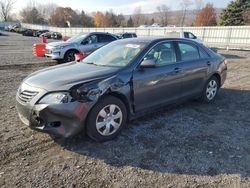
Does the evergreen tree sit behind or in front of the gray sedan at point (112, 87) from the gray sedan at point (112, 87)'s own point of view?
behind

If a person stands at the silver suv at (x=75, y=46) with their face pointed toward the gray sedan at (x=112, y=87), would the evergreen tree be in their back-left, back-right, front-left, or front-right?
back-left

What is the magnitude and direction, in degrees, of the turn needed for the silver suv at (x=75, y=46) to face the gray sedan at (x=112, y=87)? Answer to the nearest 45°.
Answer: approximately 45° to its left

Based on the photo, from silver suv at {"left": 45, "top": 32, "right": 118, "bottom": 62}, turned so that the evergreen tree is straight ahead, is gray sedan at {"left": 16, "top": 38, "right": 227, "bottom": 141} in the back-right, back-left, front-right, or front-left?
back-right

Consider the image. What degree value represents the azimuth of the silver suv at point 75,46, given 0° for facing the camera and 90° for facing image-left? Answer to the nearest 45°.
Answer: approximately 45°

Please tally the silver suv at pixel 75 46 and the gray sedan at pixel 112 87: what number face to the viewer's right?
0

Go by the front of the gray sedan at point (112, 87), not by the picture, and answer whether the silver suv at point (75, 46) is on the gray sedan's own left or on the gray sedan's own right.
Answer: on the gray sedan's own right

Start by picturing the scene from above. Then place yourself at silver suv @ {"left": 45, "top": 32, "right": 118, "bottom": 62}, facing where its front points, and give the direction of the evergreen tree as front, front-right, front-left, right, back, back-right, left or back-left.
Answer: back
